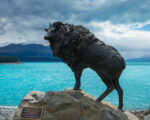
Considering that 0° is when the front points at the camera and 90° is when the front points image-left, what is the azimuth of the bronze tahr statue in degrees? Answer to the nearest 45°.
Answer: approximately 90°
